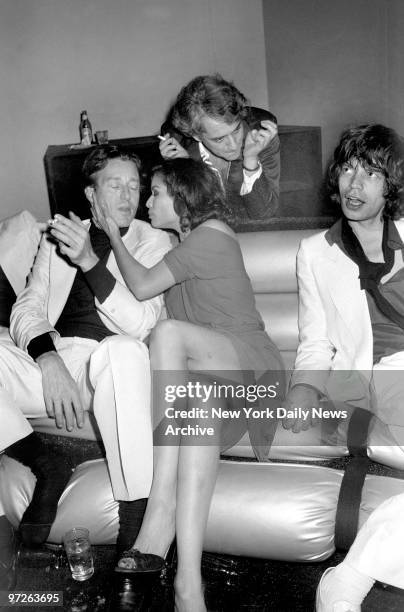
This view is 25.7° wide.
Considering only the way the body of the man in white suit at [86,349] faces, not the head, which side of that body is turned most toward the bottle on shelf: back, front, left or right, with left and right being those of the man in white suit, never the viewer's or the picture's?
back

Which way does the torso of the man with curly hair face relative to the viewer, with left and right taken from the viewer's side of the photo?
facing the viewer and to the right of the viewer

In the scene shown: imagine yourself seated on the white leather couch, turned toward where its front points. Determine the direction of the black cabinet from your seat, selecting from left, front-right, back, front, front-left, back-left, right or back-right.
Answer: back

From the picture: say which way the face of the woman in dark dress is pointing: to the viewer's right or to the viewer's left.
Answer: to the viewer's left

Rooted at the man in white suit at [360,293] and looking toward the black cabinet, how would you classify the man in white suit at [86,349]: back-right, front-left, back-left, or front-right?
front-left

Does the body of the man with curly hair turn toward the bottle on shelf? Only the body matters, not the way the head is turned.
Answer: no

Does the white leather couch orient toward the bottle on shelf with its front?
no

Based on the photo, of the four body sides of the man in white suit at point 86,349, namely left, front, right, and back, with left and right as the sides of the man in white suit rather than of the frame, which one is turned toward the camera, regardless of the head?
front

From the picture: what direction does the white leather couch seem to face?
toward the camera
